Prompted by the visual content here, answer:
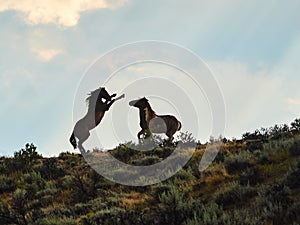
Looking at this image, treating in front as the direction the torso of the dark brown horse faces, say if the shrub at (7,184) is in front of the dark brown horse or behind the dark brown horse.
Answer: in front

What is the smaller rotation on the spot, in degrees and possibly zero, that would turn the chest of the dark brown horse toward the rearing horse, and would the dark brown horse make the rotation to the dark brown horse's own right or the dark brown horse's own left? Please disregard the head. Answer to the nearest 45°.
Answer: approximately 45° to the dark brown horse's own left

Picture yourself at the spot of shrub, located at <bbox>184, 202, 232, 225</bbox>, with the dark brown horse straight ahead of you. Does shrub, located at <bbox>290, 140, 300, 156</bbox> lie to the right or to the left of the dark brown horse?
right

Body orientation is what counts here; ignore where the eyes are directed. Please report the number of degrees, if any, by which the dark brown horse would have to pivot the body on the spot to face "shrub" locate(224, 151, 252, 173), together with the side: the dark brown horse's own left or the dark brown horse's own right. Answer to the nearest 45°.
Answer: approximately 135° to the dark brown horse's own left

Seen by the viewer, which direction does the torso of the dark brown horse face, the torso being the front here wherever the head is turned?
to the viewer's left
